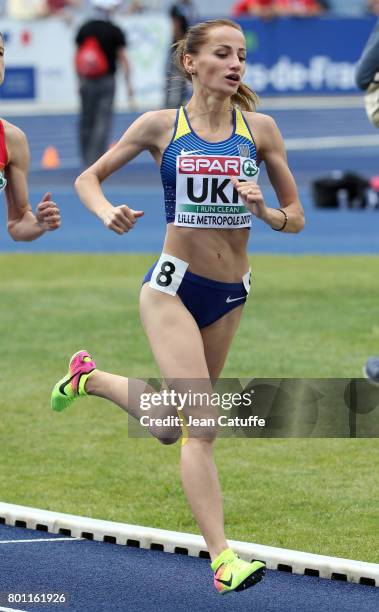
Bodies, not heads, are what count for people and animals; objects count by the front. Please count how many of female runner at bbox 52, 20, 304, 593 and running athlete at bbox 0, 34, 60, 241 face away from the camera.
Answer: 0

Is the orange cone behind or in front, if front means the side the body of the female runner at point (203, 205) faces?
behind

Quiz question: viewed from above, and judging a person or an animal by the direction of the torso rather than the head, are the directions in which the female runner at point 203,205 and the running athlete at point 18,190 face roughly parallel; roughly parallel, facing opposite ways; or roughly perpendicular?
roughly parallel

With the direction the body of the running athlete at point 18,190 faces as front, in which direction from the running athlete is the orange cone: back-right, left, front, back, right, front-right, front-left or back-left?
back-left

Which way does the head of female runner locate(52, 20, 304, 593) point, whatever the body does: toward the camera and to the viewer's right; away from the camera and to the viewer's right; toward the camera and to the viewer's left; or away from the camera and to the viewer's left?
toward the camera and to the viewer's right
